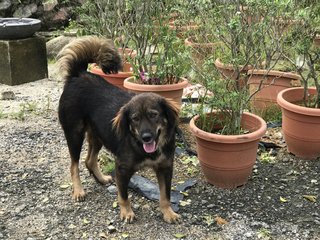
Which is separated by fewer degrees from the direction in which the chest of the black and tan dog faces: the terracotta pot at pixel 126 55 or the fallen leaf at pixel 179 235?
the fallen leaf

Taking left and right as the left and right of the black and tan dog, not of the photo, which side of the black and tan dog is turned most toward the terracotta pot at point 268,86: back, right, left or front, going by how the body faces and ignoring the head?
left

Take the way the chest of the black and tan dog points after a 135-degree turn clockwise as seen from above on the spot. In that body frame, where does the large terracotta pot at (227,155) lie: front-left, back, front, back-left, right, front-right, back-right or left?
back

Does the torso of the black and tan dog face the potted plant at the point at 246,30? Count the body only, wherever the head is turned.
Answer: no

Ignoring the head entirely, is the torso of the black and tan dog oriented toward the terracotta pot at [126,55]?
no

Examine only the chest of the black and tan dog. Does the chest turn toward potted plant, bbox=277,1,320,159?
no

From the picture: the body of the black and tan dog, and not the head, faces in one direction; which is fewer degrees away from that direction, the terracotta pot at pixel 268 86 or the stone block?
the terracotta pot

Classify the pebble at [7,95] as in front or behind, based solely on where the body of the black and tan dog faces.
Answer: behind

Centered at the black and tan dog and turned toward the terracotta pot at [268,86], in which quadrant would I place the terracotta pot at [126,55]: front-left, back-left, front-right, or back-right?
front-left

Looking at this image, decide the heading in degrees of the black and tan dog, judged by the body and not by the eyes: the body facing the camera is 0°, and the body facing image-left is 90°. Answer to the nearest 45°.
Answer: approximately 315°

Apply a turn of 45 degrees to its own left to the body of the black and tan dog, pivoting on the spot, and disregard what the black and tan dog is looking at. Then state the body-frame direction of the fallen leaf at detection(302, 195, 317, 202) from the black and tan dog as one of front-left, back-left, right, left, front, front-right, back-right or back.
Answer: front

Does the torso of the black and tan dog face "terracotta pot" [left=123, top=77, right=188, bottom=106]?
no

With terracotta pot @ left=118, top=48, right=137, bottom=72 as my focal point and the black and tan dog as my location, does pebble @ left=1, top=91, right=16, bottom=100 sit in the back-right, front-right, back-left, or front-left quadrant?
front-left

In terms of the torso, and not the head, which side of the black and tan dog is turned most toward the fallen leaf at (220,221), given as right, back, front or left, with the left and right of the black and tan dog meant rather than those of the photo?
front

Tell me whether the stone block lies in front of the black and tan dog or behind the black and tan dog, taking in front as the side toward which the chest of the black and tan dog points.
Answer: behind

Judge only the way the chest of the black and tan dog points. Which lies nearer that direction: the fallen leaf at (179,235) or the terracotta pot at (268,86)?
the fallen leaf

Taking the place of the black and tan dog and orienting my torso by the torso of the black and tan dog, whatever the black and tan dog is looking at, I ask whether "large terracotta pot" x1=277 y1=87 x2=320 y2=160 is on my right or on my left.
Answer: on my left
